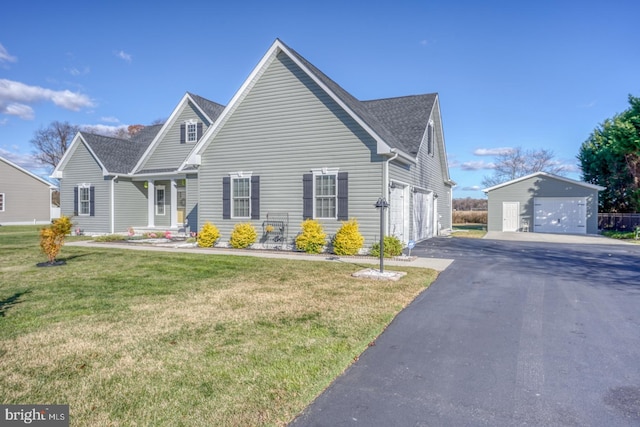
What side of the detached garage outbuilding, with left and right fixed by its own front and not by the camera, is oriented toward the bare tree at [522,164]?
back

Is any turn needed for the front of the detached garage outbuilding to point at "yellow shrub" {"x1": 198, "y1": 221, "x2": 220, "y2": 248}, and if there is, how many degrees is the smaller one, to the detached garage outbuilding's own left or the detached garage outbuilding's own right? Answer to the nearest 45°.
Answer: approximately 45° to the detached garage outbuilding's own right

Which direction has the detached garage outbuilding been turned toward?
toward the camera

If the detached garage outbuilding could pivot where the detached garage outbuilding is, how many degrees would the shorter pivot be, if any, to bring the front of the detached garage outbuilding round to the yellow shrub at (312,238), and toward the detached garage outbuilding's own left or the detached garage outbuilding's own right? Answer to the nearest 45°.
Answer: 0° — it already faces it

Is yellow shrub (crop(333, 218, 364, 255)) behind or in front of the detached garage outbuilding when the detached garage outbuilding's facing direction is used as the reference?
in front

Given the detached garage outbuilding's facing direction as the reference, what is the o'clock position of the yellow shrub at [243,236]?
The yellow shrub is roughly at 1 o'clock from the detached garage outbuilding.

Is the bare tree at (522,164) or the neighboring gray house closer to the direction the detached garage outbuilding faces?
the neighboring gray house

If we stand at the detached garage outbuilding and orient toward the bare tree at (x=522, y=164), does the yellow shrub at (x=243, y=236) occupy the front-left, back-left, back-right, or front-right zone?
back-left

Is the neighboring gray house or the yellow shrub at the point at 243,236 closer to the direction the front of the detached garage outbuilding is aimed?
the yellow shrub

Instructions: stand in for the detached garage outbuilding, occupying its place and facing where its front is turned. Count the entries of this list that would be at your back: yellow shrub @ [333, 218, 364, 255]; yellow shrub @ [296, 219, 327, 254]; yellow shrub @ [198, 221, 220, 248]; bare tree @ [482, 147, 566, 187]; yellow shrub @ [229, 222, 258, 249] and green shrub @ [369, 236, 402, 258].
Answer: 1

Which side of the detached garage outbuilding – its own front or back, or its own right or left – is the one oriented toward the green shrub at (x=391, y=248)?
front

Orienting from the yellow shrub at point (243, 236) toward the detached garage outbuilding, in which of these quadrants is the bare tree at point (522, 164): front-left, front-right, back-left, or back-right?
front-left

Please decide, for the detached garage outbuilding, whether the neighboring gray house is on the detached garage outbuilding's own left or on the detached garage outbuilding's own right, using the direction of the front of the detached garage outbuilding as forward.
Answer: on the detached garage outbuilding's own right
